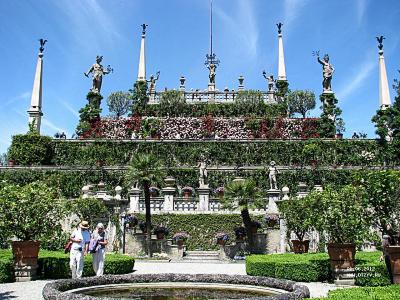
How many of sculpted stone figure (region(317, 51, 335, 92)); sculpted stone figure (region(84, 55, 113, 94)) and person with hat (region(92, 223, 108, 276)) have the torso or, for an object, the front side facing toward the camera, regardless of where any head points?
3

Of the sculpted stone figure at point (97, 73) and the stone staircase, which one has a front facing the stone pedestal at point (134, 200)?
the sculpted stone figure

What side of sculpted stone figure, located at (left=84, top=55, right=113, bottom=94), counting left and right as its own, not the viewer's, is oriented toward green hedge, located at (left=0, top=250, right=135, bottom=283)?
front

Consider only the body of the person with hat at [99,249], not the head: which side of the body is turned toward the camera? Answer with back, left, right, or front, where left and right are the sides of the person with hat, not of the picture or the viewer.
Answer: front

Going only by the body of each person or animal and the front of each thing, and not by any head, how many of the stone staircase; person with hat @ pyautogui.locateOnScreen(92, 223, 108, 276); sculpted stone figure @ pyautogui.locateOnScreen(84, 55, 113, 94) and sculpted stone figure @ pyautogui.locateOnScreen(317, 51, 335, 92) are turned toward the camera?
4

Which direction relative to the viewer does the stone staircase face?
toward the camera

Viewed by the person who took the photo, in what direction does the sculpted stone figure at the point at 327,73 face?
facing the viewer

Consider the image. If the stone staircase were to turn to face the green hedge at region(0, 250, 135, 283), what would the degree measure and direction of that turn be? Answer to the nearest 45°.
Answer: approximately 45° to its right

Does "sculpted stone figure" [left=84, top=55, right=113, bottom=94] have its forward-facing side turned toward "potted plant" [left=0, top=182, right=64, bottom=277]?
yes

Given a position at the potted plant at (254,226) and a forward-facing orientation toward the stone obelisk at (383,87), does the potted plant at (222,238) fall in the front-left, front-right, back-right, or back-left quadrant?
back-left

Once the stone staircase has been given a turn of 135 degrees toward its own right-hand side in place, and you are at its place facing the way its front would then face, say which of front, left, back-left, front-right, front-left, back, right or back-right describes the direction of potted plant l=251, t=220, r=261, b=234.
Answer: back-right

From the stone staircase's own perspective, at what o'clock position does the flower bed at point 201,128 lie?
The flower bed is roughly at 6 o'clock from the stone staircase.

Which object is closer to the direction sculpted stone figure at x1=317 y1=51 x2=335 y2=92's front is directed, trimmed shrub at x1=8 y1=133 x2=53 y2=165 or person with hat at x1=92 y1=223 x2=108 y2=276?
the person with hat

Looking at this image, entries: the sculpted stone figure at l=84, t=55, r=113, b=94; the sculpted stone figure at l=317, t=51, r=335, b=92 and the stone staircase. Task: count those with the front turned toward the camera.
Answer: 3

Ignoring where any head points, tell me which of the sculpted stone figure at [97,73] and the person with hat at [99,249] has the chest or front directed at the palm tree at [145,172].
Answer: the sculpted stone figure

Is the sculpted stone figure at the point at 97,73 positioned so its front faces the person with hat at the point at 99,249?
yes
